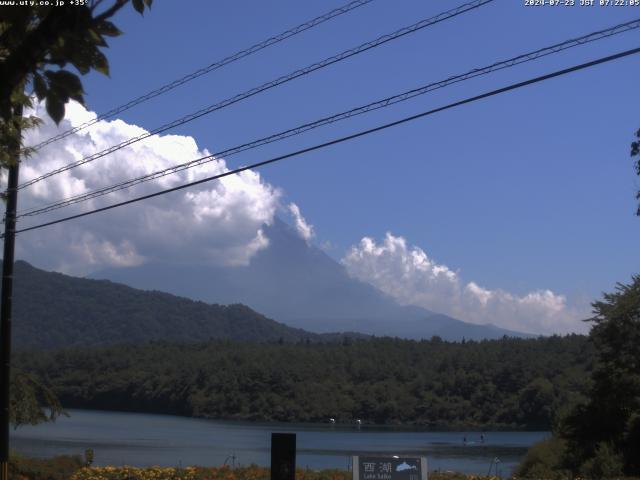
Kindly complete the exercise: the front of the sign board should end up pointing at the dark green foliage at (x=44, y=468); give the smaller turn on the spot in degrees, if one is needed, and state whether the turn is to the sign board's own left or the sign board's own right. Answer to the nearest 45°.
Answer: approximately 135° to the sign board's own right

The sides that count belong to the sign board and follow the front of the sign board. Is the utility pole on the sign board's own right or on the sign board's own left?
on the sign board's own right

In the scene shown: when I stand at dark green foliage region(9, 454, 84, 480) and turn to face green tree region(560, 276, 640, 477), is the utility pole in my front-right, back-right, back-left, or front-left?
back-right

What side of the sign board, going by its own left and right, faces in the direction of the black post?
right

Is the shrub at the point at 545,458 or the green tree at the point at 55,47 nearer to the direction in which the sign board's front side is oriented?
the green tree

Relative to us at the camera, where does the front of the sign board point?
facing the viewer

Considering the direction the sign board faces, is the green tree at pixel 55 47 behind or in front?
in front

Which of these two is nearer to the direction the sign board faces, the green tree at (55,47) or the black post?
the green tree
